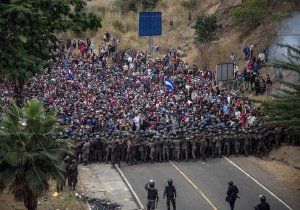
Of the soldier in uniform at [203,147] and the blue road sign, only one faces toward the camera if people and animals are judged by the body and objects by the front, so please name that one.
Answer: the blue road sign

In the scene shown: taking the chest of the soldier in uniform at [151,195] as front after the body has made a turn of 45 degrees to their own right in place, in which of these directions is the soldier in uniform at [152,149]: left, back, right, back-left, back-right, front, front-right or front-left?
front-left

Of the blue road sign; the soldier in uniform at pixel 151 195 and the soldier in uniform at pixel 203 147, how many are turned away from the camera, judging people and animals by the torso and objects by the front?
2

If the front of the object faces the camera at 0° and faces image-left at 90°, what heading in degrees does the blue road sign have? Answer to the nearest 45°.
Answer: approximately 0°

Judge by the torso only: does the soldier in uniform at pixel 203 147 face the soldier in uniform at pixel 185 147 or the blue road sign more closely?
the blue road sign

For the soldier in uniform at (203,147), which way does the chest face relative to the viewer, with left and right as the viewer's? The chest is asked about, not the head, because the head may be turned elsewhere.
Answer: facing away from the viewer

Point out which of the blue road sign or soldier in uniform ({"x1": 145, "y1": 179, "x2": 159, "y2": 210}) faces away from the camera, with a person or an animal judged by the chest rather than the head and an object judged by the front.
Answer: the soldier in uniform

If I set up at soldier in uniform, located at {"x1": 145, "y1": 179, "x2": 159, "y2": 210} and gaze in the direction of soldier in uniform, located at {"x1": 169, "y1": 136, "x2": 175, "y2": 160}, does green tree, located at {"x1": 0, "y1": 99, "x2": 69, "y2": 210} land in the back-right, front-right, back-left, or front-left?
back-left

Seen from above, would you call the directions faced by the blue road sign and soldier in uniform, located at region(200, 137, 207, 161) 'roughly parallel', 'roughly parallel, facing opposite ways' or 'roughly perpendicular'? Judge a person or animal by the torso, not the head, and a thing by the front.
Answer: roughly parallel, facing opposite ways

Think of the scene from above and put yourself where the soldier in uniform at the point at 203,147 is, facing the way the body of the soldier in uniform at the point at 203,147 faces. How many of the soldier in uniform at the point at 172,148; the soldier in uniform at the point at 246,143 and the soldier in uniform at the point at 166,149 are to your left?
2

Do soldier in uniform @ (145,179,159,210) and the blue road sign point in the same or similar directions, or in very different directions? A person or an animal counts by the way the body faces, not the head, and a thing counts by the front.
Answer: very different directions

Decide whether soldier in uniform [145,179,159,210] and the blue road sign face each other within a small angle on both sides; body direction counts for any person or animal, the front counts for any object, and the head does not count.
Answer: yes

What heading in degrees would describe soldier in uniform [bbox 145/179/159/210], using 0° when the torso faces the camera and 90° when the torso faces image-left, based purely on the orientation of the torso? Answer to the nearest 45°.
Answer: approximately 180°
